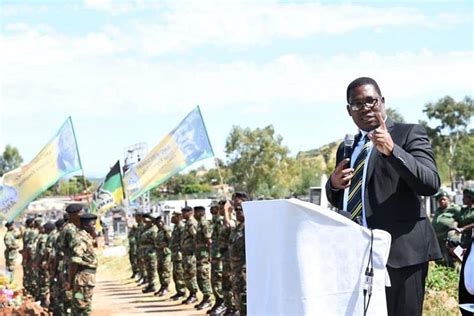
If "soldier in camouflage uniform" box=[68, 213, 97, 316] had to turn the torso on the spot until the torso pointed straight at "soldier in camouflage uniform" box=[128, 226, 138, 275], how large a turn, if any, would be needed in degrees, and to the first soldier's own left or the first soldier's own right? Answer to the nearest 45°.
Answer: approximately 90° to the first soldier's own left

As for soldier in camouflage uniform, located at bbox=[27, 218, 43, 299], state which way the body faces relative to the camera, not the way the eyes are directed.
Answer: to the viewer's right

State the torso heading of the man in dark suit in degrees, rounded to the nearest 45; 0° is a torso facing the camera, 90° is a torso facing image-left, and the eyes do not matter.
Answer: approximately 45°

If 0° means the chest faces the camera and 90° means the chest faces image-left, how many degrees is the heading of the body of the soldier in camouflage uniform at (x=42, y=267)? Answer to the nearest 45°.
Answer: approximately 270°

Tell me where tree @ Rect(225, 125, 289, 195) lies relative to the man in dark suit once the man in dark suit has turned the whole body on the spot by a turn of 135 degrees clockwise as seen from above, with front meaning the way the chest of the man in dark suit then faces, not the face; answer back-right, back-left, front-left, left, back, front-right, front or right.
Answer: front

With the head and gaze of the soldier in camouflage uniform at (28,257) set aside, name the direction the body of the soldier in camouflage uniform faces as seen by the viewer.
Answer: to the viewer's right

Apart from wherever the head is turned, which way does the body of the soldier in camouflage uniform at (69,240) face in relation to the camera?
to the viewer's right

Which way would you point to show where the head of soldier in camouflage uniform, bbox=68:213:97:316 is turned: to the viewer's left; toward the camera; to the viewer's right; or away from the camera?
to the viewer's right
